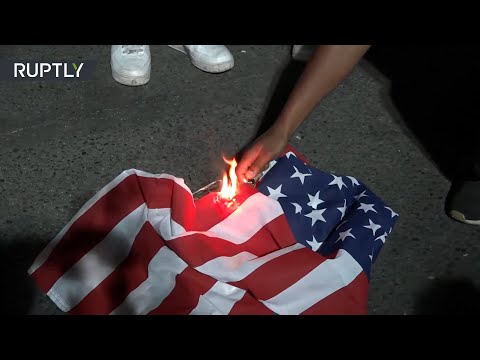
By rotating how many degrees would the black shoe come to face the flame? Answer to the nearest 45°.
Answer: approximately 45° to its left

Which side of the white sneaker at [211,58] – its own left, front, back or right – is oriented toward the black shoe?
front

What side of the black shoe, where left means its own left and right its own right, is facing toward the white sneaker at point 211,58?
front

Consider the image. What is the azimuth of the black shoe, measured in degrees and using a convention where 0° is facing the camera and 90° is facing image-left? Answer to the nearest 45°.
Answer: approximately 90°

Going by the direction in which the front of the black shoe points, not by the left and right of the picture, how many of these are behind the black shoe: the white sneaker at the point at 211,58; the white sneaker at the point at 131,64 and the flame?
0

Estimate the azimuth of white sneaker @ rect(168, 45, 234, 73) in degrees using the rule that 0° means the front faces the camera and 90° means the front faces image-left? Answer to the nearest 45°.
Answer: approximately 315°

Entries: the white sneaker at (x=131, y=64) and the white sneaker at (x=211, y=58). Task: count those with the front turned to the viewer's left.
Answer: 0

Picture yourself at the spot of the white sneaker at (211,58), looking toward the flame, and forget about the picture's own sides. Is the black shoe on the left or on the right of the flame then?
left

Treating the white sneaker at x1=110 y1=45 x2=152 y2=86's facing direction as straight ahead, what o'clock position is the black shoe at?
The black shoe is roughly at 10 o'clock from the white sneaker.

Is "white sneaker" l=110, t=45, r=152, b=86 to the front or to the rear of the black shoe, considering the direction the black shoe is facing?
to the front

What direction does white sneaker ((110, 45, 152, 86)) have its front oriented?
toward the camera

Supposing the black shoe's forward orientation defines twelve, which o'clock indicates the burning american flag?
The burning american flag is roughly at 12 o'clock from the black shoe.
